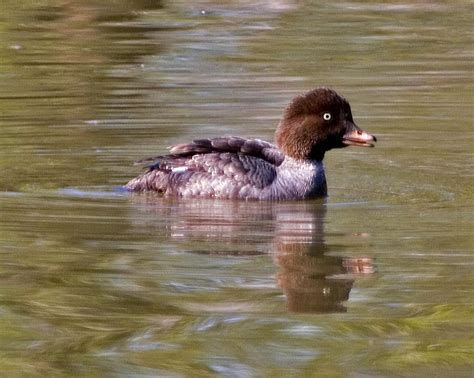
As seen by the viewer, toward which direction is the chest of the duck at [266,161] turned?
to the viewer's right
